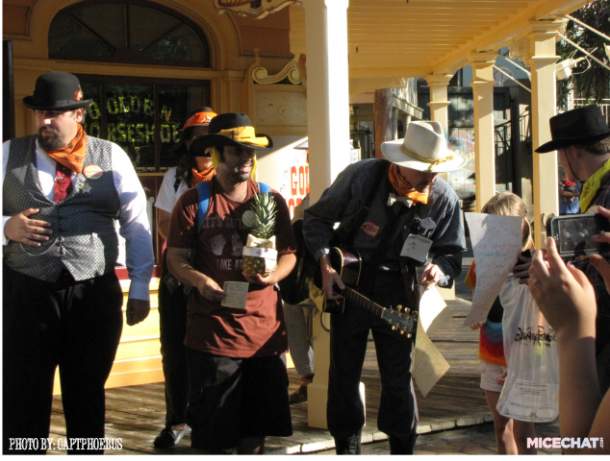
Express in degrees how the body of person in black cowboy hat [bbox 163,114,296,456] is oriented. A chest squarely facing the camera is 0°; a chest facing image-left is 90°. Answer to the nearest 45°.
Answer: approximately 0°

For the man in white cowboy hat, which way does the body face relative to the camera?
toward the camera

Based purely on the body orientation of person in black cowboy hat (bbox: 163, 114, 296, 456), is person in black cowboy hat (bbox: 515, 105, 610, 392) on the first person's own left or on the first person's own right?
on the first person's own left

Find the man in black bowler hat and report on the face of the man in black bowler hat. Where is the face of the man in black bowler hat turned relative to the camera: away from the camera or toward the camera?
toward the camera

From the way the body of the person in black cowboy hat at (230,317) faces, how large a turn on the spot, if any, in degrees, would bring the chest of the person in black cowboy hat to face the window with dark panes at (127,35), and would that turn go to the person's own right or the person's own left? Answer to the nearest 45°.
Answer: approximately 180°

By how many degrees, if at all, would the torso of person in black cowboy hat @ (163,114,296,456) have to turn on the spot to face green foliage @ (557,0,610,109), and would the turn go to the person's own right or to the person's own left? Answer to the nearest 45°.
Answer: approximately 135° to the person's own left

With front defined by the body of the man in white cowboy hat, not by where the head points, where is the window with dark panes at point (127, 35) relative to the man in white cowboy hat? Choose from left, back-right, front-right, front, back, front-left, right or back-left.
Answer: back-right

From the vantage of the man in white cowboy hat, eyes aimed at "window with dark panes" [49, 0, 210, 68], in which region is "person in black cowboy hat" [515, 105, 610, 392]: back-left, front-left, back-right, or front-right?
back-right

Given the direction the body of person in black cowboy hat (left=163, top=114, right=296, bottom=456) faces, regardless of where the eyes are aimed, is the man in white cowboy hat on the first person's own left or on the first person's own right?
on the first person's own left

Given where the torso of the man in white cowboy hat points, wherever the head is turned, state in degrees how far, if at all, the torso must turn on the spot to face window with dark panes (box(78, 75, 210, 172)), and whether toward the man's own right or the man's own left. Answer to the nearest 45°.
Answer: approximately 135° to the man's own right

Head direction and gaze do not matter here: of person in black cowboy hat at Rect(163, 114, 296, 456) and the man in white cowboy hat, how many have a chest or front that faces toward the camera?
2

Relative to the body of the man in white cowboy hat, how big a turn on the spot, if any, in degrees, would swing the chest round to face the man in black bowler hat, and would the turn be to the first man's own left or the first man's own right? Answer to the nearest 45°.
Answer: approximately 45° to the first man's own right

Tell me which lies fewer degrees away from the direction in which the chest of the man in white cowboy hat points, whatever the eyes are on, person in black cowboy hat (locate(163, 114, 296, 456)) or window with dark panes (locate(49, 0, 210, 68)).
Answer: the person in black cowboy hat

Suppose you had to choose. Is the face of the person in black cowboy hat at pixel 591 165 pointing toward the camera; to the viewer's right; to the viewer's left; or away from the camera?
to the viewer's left

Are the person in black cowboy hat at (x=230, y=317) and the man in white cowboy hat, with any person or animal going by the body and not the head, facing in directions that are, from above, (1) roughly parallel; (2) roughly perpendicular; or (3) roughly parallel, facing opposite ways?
roughly parallel
